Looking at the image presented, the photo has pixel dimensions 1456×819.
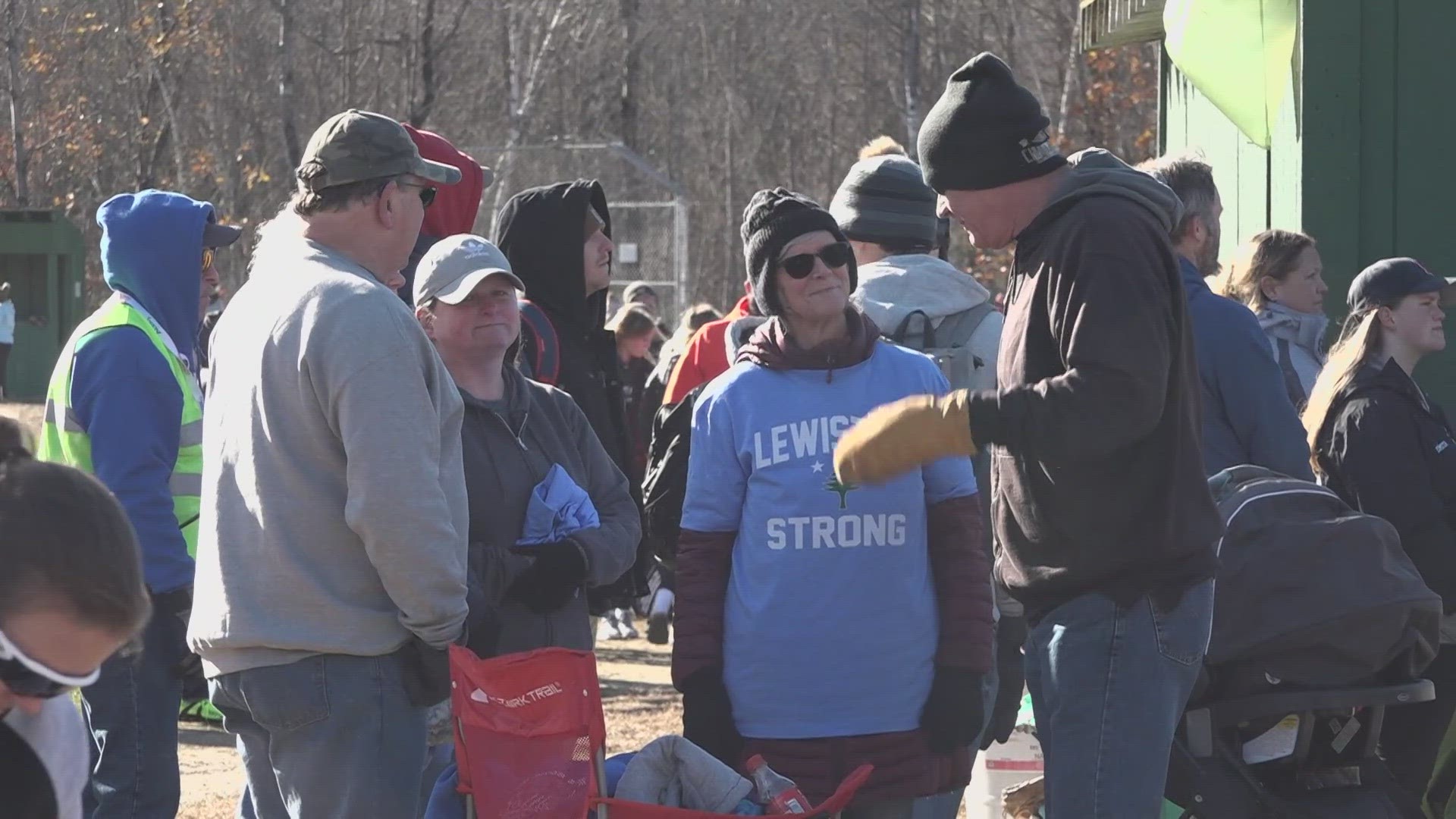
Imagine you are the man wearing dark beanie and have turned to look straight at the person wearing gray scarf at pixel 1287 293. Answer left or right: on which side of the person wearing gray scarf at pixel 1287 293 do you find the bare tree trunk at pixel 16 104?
left

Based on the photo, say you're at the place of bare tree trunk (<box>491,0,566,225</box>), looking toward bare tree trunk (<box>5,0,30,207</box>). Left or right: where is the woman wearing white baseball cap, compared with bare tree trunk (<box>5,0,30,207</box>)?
left

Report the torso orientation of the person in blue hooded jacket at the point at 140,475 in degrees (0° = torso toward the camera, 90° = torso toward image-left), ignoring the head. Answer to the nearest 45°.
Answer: approximately 270°

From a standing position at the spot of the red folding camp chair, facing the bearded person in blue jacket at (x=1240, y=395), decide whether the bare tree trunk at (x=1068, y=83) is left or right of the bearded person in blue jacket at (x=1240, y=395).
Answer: left

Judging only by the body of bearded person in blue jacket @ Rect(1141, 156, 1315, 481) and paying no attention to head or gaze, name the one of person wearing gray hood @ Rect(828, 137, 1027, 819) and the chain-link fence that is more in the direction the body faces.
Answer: the chain-link fence

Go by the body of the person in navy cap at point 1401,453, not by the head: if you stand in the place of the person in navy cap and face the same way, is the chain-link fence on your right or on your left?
on your left

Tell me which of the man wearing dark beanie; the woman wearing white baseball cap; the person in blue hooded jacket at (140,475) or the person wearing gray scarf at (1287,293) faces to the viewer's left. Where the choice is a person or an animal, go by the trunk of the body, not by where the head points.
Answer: the man wearing dark beanie

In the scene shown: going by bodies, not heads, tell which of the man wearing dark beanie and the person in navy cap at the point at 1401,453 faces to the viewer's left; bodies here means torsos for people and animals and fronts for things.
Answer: the man wearing dark beanie

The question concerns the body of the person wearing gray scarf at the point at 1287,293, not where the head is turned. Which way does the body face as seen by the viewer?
to the viewer's right

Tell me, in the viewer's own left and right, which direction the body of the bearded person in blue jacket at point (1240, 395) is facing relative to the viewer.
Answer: facing away from the viewer and to the right of the viewer

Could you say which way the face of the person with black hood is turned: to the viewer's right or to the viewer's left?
to the viewer's right

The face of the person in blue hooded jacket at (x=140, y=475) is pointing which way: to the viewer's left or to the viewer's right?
to the viewer's right
